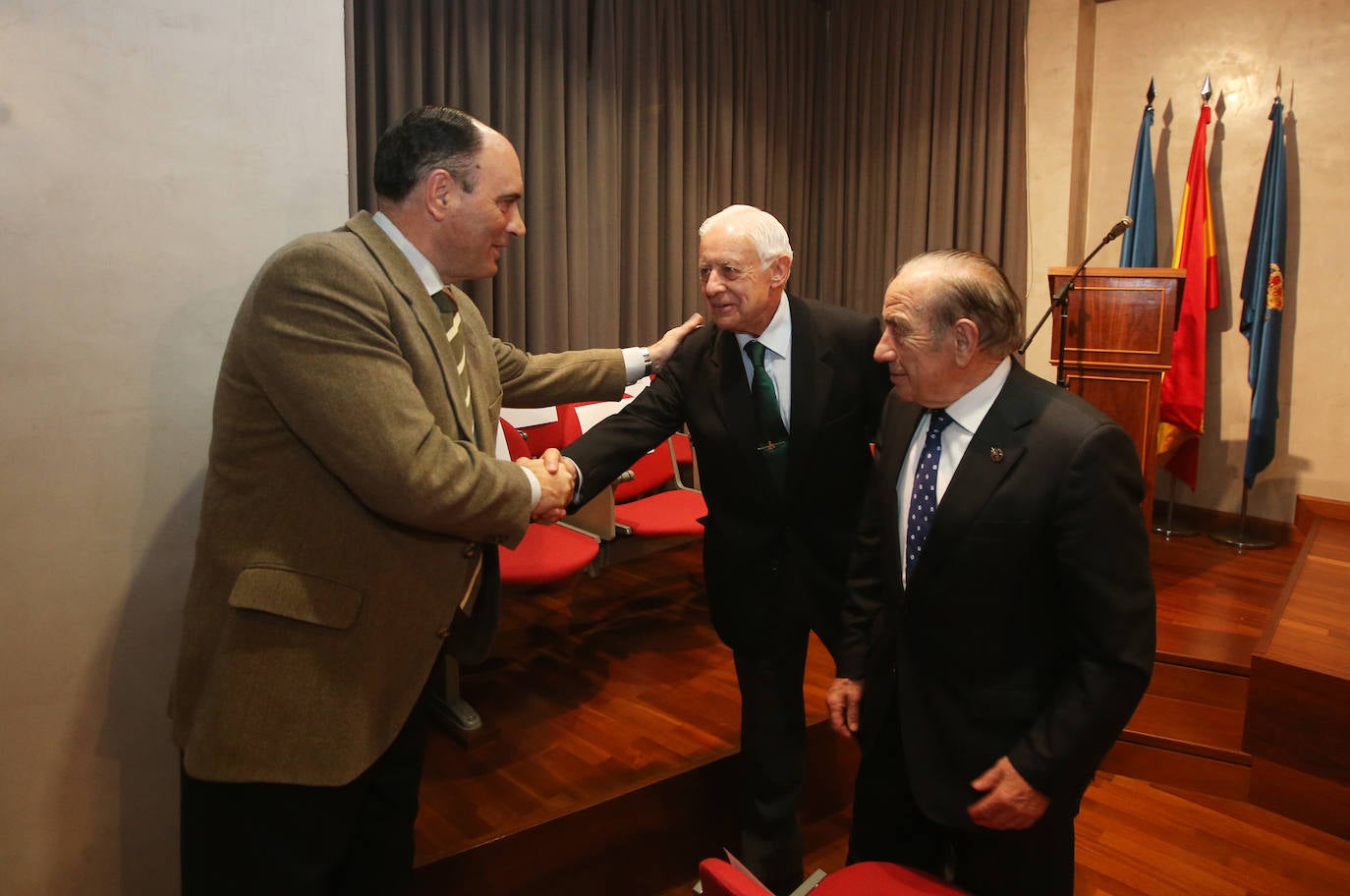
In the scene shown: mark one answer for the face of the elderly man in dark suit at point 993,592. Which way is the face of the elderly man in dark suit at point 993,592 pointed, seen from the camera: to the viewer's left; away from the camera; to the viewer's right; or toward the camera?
to the viewer's left

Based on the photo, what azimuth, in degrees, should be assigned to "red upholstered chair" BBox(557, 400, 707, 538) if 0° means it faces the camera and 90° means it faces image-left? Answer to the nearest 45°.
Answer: approximately 315°

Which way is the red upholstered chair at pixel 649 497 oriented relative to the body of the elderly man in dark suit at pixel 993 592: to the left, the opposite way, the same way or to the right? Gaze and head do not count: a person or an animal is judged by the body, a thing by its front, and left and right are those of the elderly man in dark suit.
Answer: to the left

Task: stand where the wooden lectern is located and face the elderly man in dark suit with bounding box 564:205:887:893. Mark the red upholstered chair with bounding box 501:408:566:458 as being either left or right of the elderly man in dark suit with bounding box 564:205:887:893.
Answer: right

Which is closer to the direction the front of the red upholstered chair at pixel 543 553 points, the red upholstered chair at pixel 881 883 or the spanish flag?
the red upholstered chair

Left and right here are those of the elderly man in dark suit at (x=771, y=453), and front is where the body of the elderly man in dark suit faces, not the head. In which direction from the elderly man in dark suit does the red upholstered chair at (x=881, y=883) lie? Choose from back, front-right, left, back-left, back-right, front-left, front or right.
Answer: front-left

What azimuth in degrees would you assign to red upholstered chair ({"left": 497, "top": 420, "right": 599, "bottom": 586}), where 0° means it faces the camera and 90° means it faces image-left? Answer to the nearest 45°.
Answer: approximately 315°

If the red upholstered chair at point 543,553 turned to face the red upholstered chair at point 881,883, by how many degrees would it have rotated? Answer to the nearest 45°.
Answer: approximately 45° to its right

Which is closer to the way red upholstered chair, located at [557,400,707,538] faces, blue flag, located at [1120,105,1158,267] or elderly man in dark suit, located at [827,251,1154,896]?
the elderly man in dark suit
